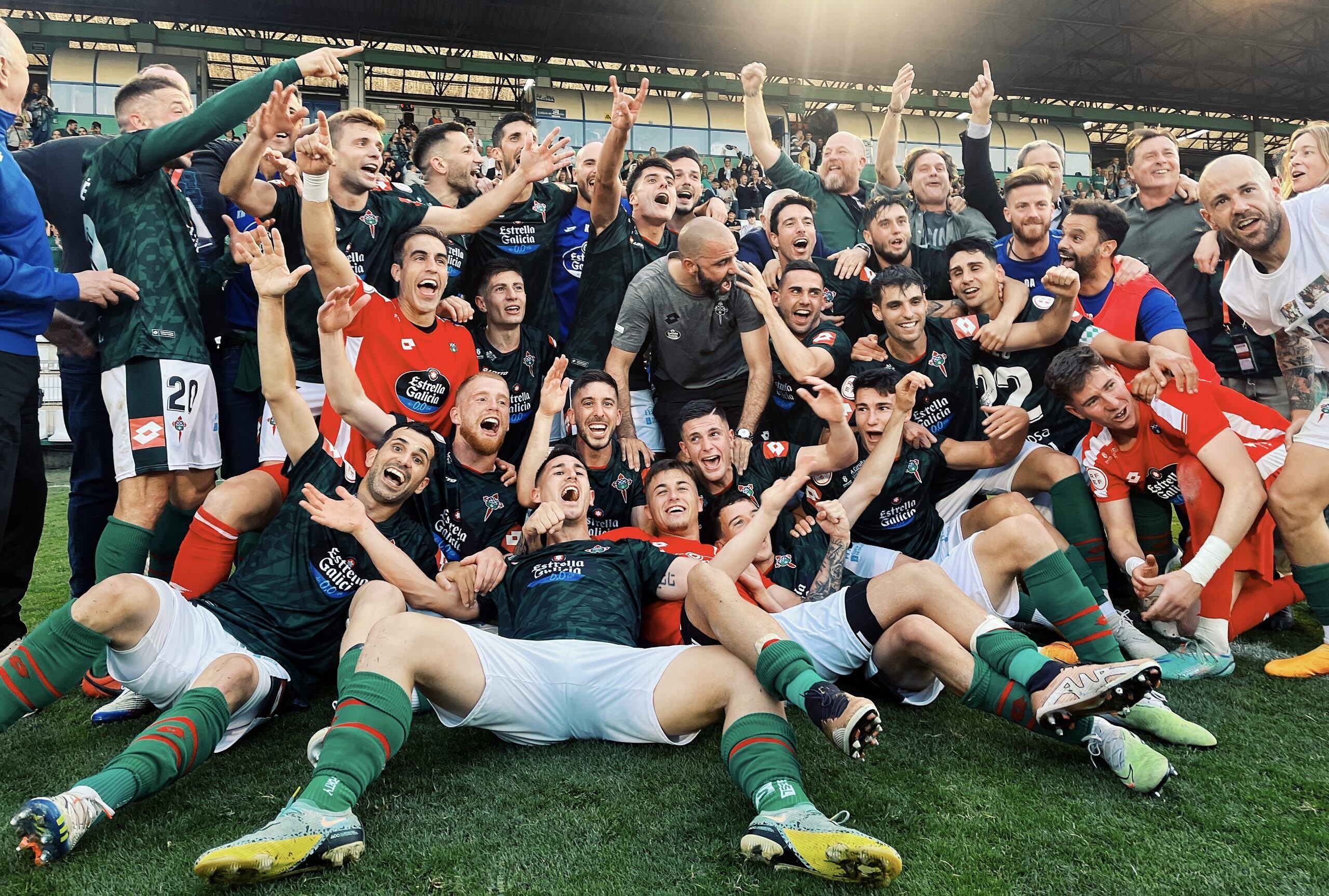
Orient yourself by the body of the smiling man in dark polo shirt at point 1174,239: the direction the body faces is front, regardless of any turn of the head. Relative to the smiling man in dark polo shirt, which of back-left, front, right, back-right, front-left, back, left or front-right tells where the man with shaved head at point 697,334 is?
front-right

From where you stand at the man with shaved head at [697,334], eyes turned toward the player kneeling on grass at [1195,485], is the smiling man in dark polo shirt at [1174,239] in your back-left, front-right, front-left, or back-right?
front-left

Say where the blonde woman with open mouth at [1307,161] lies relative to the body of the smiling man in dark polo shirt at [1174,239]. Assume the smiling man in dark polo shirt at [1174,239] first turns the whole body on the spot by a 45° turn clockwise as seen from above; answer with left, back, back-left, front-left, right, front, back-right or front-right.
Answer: left

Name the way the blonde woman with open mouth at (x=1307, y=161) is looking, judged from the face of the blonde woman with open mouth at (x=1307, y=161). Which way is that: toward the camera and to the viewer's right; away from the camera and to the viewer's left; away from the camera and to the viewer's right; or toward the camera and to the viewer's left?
toward the camera and to the viewer's left

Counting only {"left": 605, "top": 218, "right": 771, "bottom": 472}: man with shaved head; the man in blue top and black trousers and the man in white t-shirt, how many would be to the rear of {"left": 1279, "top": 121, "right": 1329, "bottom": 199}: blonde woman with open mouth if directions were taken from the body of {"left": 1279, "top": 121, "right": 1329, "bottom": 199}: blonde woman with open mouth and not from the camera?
0

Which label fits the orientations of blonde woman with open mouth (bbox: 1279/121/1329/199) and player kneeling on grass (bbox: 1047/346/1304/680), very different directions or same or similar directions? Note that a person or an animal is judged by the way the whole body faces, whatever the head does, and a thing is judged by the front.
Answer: same or similar directions

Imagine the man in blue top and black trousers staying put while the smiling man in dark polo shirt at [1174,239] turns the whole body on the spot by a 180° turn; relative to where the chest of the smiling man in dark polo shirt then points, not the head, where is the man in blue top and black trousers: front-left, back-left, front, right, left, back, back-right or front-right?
back-left

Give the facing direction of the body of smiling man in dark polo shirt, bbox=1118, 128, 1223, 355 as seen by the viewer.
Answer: toward the camera

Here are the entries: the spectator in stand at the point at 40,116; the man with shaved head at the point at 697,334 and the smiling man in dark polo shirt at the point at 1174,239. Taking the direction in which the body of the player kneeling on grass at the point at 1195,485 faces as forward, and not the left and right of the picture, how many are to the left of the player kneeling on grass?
0

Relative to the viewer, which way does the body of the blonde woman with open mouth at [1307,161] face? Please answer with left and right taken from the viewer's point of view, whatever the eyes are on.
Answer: facing the viewer and to the left of the viewer

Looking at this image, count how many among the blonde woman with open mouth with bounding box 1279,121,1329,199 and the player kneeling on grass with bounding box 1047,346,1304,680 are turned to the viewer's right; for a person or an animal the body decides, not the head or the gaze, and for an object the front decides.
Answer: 0

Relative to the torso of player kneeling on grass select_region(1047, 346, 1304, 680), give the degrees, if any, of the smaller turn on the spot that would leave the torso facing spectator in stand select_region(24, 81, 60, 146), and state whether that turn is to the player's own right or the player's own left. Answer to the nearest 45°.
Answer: approximately 45° to the player's own right
